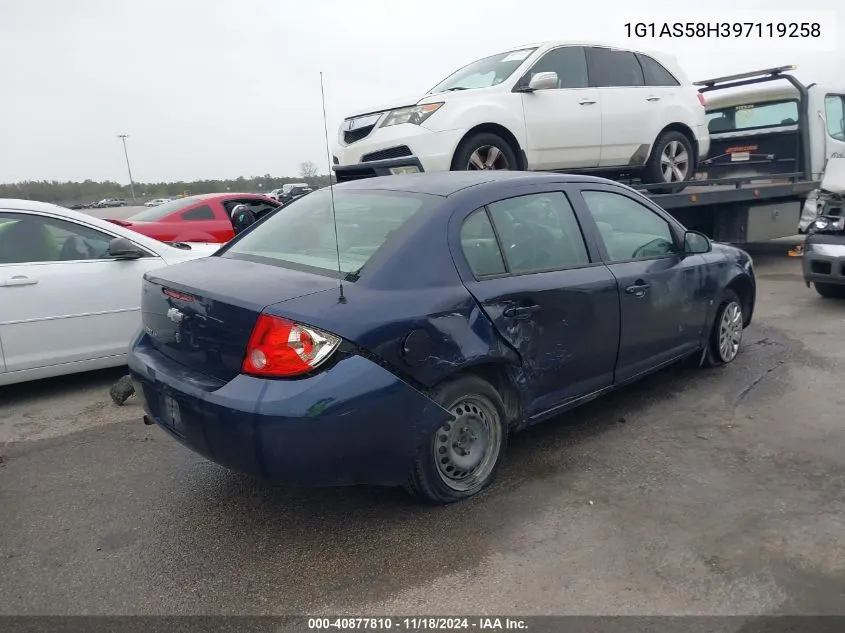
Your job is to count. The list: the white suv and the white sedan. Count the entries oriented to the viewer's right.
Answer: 1

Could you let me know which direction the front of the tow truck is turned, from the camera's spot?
facing away from the viewer and to the right of the viewer

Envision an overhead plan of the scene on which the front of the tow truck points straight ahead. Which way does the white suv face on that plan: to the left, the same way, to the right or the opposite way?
the opposite way

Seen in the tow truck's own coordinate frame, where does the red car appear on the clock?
The red car is roughly at 7 o'clock from the tow truck.

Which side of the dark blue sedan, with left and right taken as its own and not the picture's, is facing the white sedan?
left

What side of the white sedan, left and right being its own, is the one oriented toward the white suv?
front

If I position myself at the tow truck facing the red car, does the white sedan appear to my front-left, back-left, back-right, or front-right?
front-left

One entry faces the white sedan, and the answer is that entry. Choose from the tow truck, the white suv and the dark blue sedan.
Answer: the white suv

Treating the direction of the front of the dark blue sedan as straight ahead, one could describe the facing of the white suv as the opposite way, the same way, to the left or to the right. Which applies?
the opposite way

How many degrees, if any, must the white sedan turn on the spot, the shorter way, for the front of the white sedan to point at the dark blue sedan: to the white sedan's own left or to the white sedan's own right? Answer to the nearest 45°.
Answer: approximately 45° to the white sedan's own right

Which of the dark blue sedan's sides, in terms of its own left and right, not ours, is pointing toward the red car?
left

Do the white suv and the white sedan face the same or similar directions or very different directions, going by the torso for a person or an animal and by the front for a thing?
very different directions

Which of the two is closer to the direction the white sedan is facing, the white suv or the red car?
the white suv

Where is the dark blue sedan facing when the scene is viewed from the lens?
facing away from the viewer and to the right of the viewer

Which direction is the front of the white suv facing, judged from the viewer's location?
facing the viewer and to the left of the viewer

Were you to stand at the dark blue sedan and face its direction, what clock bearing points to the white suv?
The white suv is roughly at 11 o'clock from the dark blue sedan.

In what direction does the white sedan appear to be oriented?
to the viewer's right
